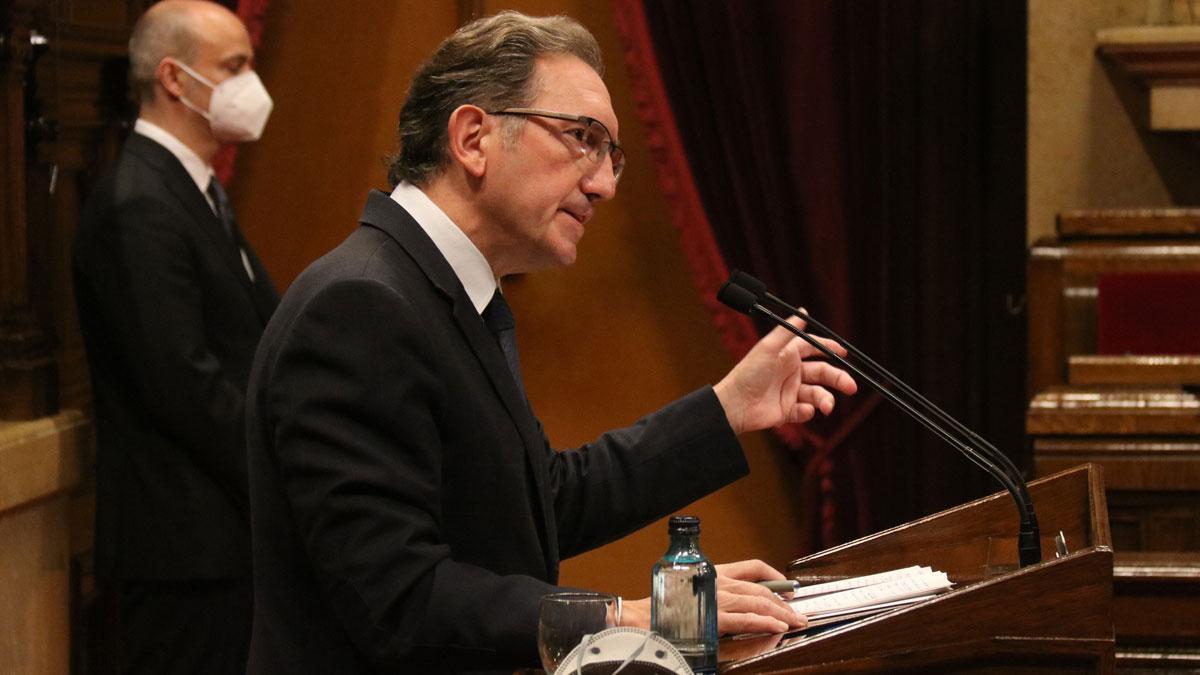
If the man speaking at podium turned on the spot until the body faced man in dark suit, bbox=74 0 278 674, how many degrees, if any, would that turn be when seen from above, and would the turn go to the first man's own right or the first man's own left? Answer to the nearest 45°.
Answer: approximately 135° to the first man's own left

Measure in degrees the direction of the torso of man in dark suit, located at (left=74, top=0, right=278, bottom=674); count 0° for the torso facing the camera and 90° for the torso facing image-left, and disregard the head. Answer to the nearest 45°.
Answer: approximately 270°

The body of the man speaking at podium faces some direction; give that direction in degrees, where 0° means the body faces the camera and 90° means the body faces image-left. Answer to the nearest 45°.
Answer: approximately 270°

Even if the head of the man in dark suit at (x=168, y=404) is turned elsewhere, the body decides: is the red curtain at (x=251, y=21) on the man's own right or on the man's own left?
on the man's own left

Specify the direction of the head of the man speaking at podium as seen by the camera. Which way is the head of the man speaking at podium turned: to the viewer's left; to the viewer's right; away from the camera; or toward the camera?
to the viewer's right

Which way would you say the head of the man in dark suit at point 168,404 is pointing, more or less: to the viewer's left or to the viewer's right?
to the viewer's right
